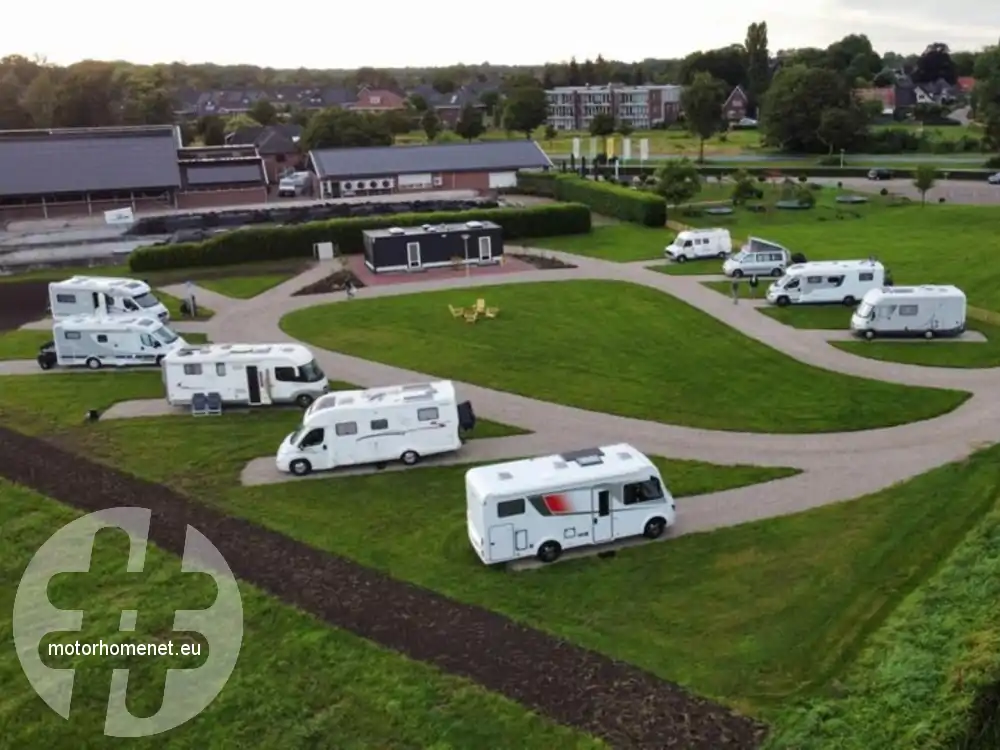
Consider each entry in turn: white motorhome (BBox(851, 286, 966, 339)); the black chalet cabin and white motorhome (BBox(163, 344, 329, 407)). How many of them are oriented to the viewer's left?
1

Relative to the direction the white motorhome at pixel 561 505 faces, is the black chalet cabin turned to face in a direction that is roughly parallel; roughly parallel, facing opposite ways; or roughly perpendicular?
roughly perpendicular

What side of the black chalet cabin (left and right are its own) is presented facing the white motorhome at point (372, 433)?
front

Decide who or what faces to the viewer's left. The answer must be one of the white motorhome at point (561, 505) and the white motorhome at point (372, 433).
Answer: the white motorhome at point (372, 433)

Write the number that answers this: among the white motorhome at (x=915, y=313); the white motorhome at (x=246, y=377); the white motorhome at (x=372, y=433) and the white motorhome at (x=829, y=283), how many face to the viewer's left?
3

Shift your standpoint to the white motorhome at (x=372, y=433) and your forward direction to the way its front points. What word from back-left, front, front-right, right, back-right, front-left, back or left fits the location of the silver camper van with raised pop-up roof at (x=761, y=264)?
back-right

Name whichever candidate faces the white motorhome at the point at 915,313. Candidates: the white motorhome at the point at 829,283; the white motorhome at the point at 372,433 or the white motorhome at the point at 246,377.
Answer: the white motorhome at the point at 246,377

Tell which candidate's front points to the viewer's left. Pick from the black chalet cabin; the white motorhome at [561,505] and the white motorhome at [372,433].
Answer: the white motorhome at [372,433]

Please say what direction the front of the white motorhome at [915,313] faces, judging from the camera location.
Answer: facing to the left of the viewer

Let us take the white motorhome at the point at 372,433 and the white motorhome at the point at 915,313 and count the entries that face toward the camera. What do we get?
0

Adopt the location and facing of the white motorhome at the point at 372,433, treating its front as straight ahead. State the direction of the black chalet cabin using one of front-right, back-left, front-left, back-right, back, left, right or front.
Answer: right

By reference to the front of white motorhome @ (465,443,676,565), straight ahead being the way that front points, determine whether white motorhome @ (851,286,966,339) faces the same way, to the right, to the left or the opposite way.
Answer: the opposite way

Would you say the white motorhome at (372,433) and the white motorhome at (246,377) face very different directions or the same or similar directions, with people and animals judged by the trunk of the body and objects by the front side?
very different directions

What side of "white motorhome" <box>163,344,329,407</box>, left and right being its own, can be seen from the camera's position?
right

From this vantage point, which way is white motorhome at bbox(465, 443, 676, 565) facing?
to the viewer's right
